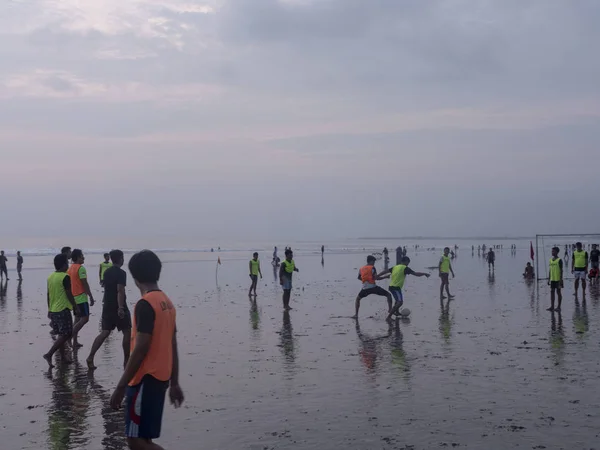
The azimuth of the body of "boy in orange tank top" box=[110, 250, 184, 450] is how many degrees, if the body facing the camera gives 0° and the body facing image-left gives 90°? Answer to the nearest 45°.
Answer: approximately 135°

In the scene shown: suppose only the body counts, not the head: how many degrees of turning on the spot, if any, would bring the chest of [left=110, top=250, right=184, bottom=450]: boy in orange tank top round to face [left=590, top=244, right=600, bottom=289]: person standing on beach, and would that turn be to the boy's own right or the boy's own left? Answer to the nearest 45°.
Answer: approximately 90° to the boy's own right

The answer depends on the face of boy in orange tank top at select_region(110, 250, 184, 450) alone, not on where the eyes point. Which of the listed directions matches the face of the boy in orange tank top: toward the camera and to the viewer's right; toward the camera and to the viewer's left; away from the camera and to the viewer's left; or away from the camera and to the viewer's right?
away from the camera and to the viewer's left

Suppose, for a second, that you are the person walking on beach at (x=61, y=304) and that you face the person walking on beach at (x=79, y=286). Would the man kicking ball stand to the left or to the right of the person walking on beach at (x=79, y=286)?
right

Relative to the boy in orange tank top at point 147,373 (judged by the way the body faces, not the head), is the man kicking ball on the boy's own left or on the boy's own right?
on the boy's own right
